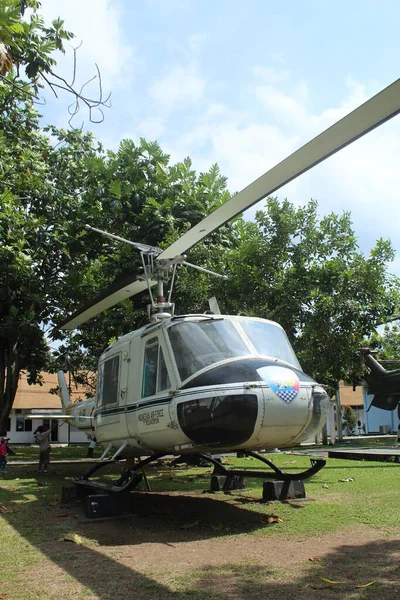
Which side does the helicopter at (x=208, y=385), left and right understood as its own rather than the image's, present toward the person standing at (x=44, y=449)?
back

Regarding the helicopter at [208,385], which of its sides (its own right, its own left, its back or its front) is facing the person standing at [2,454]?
back

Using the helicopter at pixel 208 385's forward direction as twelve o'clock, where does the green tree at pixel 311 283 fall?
The green tree is roughly at 8 o'clock from the helicopter.

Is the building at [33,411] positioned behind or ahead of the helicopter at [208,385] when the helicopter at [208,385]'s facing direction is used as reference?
behind

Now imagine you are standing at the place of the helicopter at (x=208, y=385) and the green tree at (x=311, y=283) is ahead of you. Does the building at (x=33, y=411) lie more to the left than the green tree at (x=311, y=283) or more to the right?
left

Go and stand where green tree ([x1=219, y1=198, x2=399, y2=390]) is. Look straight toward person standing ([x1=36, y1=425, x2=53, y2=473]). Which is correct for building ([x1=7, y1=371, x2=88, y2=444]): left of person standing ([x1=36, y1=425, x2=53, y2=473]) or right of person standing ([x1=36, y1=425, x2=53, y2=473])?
right

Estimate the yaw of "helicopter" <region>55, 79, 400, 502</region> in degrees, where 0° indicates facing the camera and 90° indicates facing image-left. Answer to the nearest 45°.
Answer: approximately 315°

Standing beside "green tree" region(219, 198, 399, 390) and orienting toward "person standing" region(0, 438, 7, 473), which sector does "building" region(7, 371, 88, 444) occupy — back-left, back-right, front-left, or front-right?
front-right
